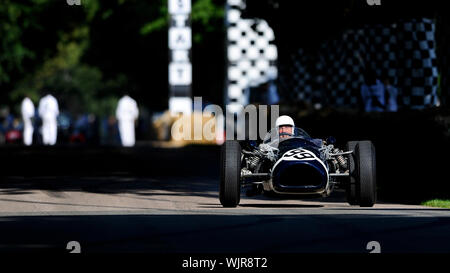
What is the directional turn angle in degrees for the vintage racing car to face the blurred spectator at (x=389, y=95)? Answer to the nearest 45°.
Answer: approximately 180°

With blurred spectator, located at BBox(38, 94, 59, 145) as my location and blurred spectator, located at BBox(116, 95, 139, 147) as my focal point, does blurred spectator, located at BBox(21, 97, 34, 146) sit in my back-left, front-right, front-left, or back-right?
back-left

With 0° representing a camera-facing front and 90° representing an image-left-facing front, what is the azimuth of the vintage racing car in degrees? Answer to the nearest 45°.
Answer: approximately 0°

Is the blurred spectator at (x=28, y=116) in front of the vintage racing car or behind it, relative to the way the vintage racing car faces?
behind

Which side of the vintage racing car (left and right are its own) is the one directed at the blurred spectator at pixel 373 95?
back
